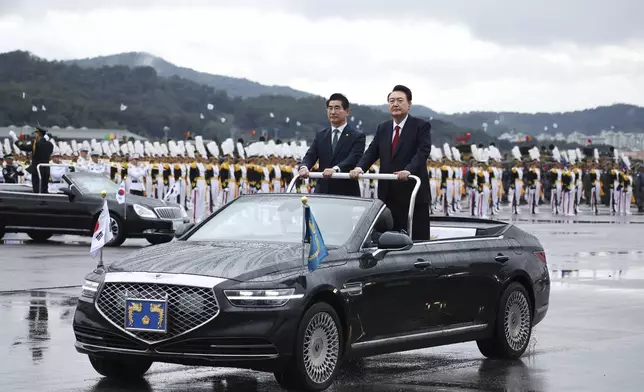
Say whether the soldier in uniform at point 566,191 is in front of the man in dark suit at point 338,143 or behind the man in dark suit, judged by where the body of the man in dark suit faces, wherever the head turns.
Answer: behind

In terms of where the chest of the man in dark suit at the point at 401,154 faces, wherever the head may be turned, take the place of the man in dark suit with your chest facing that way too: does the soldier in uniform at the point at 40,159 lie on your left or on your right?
on your right

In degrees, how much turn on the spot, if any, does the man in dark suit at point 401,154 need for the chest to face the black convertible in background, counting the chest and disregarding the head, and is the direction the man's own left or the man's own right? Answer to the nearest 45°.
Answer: approximately 90° to the man's own right

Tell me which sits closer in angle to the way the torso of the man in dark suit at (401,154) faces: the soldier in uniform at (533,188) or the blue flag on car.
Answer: the blue flag on car

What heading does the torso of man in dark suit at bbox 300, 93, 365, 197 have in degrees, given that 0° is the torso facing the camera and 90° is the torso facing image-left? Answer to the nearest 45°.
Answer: approximately 45°

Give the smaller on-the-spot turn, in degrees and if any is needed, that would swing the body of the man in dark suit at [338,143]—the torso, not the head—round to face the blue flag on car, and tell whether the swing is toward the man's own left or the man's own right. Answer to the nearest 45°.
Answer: approximately 45° to the man's own left

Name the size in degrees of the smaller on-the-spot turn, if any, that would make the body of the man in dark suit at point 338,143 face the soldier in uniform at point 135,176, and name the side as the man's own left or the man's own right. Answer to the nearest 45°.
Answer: approximately 135° to the man's own right

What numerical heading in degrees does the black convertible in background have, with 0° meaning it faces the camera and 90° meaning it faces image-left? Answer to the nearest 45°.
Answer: approximately 315°
